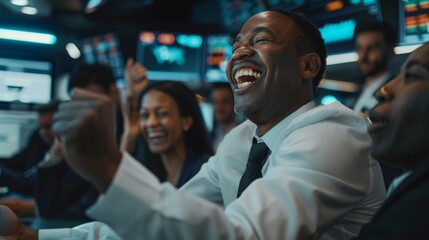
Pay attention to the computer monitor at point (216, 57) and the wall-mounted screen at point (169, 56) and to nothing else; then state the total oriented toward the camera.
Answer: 2

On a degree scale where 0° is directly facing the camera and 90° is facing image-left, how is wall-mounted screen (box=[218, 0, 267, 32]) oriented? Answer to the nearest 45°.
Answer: approximately 0°

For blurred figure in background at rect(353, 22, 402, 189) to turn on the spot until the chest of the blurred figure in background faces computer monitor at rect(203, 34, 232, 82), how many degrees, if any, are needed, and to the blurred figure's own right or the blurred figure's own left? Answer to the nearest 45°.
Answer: approximately 90° to the blurred figure's own right
